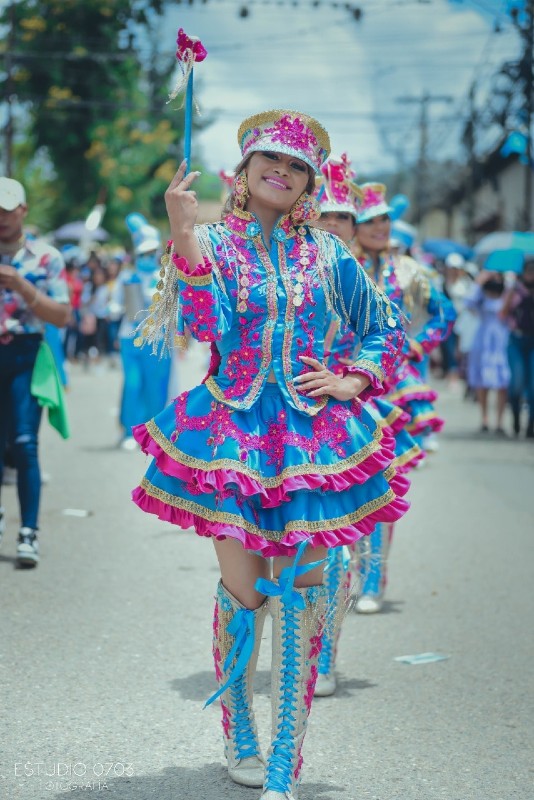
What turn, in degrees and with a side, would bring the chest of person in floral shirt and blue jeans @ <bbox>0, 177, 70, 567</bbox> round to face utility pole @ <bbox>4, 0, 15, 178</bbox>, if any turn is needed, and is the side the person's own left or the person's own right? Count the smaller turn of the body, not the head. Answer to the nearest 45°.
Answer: approximately 180°

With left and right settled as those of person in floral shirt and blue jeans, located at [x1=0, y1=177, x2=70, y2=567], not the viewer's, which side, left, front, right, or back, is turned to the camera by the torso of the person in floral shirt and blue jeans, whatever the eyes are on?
front

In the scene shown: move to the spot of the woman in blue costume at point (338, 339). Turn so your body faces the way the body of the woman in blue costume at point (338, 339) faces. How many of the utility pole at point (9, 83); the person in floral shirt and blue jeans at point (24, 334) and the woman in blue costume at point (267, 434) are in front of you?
1

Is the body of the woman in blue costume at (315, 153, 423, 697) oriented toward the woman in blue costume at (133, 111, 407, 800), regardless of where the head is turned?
yes

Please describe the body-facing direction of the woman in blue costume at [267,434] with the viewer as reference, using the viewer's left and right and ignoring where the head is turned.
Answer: facing the viewer

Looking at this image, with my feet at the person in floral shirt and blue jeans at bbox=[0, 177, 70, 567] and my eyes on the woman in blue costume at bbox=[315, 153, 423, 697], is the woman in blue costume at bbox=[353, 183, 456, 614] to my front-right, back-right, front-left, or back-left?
front-left

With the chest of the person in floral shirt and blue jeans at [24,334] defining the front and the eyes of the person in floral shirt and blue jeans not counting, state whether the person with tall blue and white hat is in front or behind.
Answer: behind
